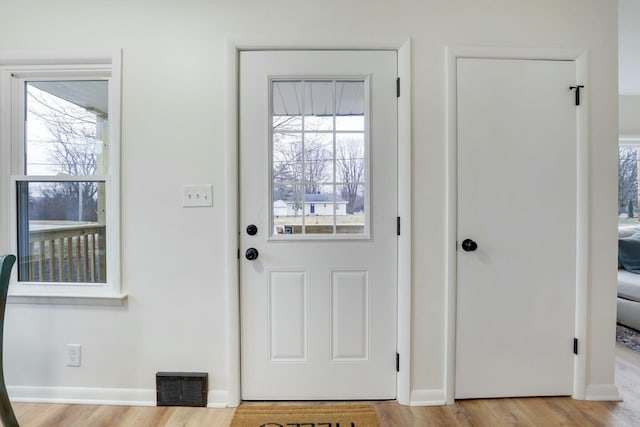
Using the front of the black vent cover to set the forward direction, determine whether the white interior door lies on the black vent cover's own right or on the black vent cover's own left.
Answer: on the black vent cover's own left

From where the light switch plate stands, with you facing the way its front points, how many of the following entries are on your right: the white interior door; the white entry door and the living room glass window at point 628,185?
0

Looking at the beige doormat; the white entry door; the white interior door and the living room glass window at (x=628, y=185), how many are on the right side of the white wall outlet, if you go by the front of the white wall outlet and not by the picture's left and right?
0

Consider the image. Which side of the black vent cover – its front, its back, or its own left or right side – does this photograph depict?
front

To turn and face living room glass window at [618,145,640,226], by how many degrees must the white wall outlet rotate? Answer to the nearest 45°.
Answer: approximately 90° to its left

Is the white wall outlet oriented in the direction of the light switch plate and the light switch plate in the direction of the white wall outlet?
no

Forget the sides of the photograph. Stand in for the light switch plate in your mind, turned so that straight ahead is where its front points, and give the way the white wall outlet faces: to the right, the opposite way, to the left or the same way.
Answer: the same way

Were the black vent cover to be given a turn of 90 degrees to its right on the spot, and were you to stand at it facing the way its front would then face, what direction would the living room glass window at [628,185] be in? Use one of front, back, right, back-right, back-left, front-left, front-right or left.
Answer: back

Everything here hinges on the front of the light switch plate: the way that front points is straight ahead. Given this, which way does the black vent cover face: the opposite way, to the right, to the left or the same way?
the same way

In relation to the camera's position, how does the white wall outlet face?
facing the viewer

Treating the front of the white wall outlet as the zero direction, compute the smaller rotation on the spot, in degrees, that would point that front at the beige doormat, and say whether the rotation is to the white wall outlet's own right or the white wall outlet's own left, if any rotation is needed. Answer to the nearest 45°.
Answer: approximately 45° to the white wall outlet's own left

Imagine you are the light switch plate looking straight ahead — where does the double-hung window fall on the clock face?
The double-hung window is roughly at 4 o'clock from the light switch plate.

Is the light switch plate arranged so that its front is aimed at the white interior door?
no

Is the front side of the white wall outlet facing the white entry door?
no
